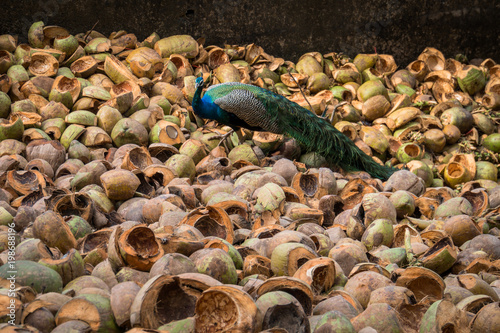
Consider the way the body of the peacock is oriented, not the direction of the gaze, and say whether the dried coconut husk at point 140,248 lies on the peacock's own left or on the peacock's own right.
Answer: on the peacock's own left

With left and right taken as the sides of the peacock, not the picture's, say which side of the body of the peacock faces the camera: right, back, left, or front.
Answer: left

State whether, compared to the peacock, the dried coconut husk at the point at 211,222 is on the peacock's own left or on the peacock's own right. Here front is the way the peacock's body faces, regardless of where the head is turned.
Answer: on the peacock's own left

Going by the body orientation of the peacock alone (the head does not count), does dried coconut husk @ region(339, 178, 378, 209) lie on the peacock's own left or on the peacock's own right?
on the peacock's own left

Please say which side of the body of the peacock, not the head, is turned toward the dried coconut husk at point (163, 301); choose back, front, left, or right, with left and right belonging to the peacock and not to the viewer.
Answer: left

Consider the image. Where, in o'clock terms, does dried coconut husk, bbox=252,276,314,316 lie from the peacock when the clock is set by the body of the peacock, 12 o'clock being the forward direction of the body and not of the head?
The dried coconut husk is roughly at 9 o'clock from the peacock.

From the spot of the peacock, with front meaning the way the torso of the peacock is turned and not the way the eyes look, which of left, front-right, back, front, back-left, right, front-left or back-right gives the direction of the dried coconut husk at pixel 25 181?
front-left

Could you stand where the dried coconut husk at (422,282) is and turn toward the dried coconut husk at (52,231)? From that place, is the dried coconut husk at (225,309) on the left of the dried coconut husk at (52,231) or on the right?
left
